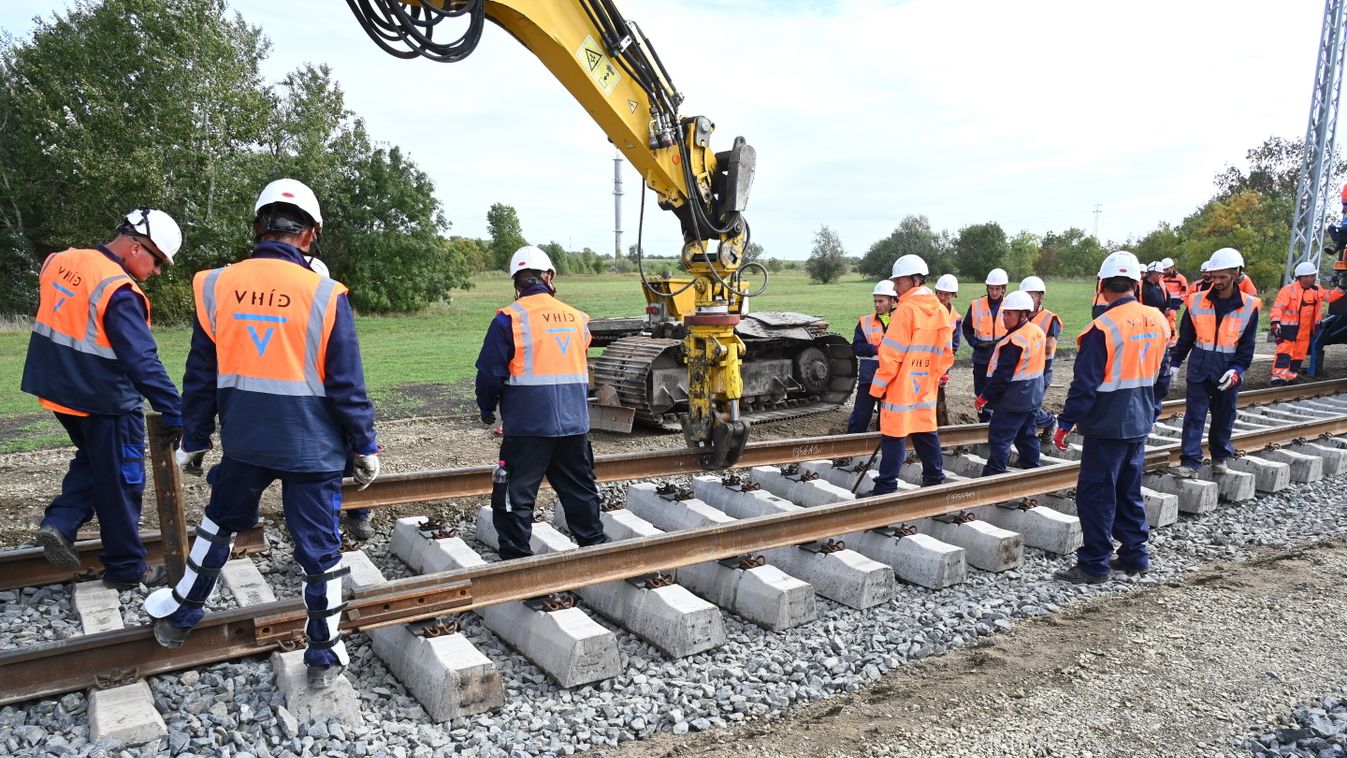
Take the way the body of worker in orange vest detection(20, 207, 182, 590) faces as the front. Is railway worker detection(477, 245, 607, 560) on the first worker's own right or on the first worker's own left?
on the first worker's own right

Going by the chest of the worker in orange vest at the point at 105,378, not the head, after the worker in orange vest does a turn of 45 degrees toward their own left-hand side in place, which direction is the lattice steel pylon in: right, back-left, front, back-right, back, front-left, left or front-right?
right

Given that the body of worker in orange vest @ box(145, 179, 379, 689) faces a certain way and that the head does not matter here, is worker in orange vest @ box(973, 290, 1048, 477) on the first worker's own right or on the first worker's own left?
on the first worker's own right

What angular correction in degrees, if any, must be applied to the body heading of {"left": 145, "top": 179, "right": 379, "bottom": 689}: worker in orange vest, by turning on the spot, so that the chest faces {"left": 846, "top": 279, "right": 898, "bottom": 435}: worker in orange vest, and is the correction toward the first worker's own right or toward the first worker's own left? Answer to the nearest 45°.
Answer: approximately 45° to the first worker's own right

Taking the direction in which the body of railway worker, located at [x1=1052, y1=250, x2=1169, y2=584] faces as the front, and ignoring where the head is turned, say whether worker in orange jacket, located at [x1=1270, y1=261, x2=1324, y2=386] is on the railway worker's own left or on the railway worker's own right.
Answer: on the railway worker's own right

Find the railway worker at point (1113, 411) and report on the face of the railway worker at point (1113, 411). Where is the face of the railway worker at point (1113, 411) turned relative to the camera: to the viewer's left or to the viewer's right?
to the viewer's left

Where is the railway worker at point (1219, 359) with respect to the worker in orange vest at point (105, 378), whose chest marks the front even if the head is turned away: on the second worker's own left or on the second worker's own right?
on the second worker's own right

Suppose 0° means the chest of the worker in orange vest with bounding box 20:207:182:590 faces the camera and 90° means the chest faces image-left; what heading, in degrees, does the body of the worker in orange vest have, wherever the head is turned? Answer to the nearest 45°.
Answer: approximately 225°

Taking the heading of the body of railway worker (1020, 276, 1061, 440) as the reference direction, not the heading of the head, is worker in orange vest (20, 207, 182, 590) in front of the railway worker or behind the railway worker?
in front

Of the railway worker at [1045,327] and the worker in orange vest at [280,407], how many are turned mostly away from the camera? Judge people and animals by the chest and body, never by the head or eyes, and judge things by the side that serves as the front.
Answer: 1

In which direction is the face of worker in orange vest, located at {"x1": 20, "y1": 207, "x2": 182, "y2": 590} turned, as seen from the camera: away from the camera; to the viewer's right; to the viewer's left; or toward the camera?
to the viewer's right

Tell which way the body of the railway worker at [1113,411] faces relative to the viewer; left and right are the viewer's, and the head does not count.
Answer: facing away from the viewer and to the left of the viewer

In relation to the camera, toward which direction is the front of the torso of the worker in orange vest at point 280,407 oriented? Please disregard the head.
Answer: away from the camera

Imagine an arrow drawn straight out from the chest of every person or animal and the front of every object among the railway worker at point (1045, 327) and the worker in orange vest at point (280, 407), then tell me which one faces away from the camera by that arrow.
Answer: the worker in orange vest
